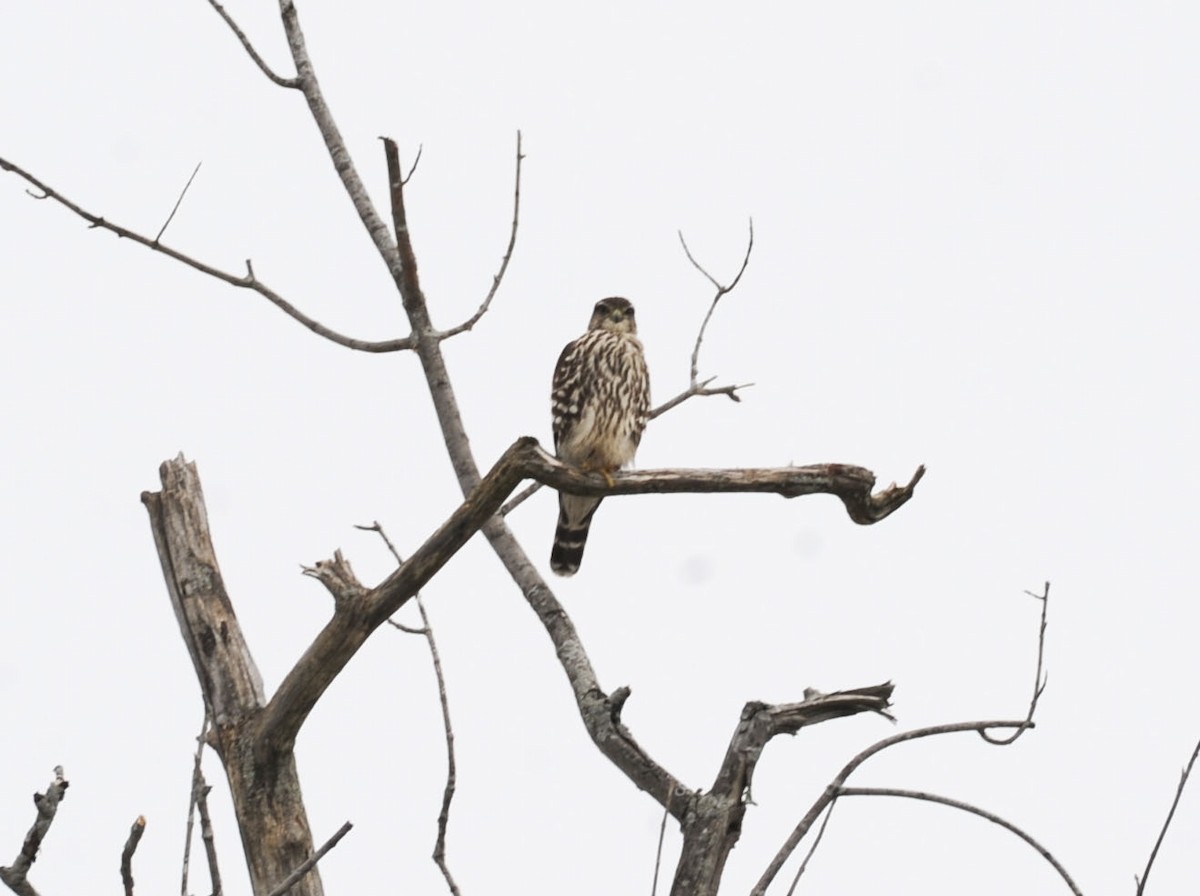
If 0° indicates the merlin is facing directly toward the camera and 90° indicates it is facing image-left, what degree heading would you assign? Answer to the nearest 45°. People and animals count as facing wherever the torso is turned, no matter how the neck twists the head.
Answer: approximately 0°
